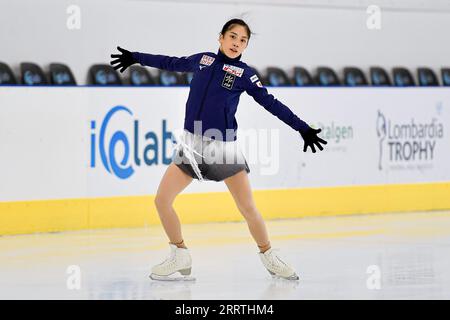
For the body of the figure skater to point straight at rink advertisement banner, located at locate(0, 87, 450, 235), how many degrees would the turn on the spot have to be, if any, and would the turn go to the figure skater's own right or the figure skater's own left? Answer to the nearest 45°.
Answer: approximately 180°

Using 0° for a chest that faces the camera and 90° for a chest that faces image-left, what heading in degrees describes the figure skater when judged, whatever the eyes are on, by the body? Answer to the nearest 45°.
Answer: approximately 0°
